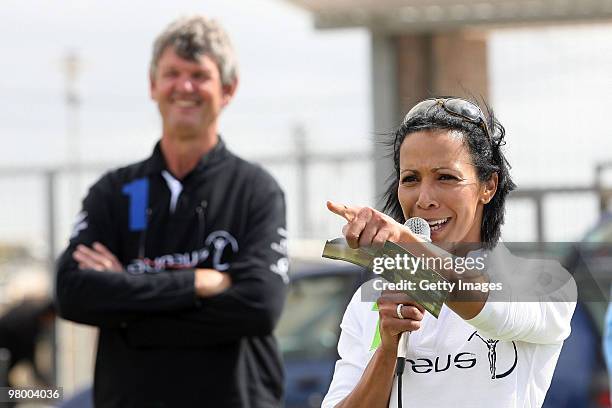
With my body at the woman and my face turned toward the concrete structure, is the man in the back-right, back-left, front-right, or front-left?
front-left

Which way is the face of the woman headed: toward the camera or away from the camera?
toward the camera

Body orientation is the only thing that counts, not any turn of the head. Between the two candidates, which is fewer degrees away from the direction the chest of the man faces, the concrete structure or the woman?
the woman

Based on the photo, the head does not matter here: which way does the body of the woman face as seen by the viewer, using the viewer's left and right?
facing the viewer and to the left of the viewer

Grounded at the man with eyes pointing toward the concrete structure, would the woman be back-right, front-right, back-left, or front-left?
back-right

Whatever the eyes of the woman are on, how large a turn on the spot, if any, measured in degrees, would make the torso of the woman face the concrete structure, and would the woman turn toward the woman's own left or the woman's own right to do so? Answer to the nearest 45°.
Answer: approximately 135° to the woman's own right

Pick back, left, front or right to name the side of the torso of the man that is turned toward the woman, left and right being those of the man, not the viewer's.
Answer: front

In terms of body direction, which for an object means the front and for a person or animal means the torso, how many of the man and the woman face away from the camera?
0

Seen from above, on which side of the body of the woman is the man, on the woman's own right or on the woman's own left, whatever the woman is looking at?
on the woman's own right

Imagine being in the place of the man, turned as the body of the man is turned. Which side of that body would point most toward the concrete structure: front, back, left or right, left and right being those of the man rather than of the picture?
back

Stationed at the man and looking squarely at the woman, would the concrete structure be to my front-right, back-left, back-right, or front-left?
back-left

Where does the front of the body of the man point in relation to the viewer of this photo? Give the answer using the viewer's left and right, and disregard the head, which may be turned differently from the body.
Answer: facing the viewer
